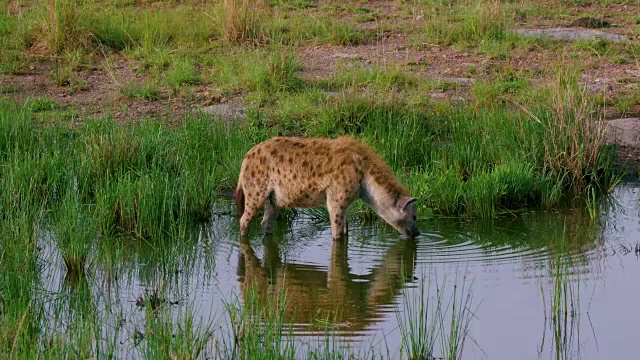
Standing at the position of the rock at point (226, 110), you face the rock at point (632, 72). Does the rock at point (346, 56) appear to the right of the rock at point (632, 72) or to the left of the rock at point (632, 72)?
left

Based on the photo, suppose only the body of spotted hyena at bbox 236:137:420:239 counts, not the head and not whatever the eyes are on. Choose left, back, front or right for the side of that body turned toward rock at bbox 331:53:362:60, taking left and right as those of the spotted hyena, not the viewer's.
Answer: left

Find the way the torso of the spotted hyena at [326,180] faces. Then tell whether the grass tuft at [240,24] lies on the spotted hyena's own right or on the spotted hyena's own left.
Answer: on the spotted hyena's own left

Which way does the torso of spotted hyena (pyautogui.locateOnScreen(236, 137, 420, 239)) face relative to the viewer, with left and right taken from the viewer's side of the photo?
facing to the right of the viewer

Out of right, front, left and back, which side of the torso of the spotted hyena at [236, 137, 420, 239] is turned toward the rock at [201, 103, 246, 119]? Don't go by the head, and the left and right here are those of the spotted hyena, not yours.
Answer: left

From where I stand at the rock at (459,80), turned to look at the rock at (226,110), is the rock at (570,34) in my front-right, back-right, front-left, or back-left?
back-right
